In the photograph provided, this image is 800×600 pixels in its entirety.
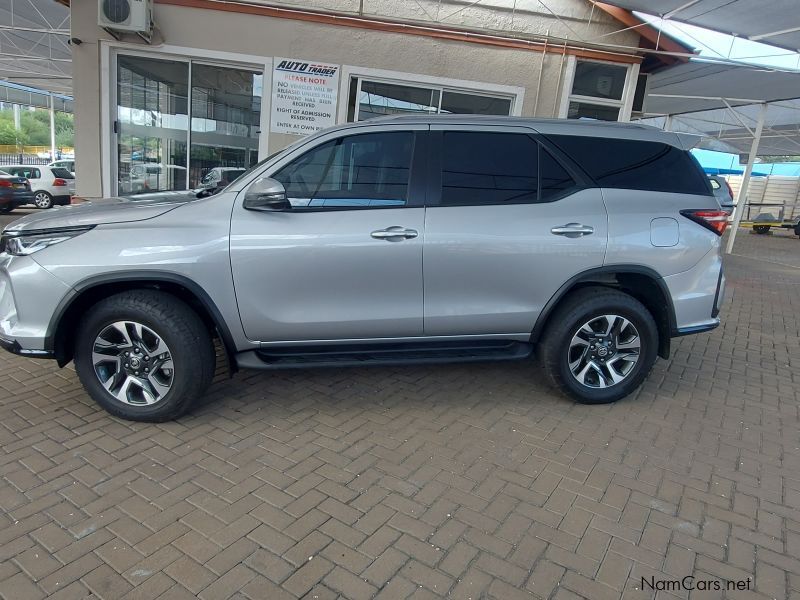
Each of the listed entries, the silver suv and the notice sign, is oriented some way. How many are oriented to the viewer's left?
1

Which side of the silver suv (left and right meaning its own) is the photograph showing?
left

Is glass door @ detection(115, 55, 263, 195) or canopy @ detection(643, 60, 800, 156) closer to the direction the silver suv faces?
the glass door

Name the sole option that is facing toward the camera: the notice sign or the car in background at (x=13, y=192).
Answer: the notice sign

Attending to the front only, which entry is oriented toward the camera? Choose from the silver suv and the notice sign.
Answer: the notice sign

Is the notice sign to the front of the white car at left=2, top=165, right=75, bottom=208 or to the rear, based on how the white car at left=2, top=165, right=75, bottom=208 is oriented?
to the rear

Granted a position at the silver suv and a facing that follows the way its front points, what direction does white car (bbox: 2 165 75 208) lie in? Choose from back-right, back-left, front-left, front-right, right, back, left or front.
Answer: front-right

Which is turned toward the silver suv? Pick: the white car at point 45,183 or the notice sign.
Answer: the notice sign

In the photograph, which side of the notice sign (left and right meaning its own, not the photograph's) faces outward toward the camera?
front

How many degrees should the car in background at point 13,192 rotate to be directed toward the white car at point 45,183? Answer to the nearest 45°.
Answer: approximately 90° to its right

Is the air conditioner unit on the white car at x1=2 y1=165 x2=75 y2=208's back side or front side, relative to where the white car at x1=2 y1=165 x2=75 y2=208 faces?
on the back side

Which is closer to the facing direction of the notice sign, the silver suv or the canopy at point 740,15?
the silver suv

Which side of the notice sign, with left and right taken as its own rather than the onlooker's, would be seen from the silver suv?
front

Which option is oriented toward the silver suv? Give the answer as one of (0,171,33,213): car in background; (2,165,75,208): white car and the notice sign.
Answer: the notice sign

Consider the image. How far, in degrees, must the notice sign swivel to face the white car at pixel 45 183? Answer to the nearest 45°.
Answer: approximately 135° to its right
